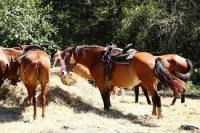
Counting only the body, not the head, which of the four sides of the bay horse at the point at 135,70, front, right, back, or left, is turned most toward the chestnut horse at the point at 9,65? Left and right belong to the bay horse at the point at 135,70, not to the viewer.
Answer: front

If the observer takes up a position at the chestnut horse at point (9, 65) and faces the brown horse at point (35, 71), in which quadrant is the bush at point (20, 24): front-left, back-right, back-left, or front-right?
back-left

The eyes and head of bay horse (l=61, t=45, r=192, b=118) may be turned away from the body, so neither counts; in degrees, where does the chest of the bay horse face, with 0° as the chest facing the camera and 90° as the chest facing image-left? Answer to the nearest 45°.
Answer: approximately 90°

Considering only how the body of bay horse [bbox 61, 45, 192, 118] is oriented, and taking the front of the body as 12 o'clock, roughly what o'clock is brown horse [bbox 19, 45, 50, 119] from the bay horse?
The brown horse is roughly at 11 o'clock from the bay horse.

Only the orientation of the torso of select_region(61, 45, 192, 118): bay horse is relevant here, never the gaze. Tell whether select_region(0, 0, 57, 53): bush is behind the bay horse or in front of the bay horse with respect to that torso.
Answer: in front
